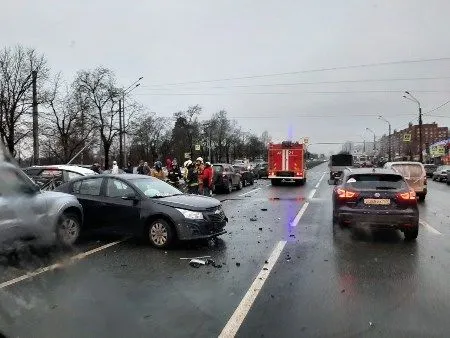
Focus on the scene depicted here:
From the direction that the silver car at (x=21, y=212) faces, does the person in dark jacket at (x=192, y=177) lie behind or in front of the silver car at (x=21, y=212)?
in front

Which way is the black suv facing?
away from the camera

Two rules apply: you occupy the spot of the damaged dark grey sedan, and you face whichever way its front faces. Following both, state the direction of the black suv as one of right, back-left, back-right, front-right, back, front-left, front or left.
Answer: front-left

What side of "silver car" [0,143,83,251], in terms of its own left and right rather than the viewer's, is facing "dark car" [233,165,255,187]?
front

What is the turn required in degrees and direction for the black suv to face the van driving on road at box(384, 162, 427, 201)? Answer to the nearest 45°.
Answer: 0° — it already faces it

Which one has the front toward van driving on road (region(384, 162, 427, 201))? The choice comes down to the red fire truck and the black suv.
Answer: the black suv
